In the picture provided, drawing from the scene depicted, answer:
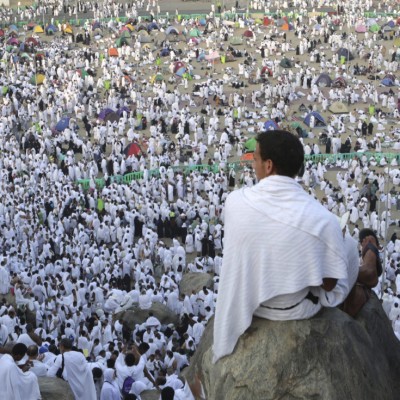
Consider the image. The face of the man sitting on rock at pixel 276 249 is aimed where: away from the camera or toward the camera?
away from the camera

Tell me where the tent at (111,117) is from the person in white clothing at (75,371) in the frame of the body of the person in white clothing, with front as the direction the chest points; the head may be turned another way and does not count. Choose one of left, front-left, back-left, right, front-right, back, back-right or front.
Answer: front-right

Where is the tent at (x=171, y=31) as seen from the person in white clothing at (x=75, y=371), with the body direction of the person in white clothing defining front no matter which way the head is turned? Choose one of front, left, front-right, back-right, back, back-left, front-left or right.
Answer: front-right

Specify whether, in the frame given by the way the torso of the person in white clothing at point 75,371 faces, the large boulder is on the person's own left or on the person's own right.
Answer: on the person's own right

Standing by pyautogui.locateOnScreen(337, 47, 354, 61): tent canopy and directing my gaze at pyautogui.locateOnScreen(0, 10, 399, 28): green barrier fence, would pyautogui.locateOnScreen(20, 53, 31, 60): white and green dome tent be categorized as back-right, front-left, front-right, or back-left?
front-left

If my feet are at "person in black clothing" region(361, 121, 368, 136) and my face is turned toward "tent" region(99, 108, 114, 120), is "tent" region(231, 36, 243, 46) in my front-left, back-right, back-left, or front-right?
front-right

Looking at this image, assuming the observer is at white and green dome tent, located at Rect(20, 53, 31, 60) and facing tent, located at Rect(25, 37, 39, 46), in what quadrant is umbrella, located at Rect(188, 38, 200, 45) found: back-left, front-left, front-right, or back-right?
front-right

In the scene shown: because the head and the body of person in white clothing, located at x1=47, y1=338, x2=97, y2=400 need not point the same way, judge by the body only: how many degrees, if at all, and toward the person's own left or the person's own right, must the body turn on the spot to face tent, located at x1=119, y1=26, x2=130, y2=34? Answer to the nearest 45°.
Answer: approximately 45° to the person's own right

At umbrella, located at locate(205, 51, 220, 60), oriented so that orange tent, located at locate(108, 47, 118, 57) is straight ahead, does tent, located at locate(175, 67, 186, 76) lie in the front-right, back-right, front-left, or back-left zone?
front-left

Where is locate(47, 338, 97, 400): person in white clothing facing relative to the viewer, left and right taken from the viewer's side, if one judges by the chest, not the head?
facing away from the viewer and to the left of the viewer
